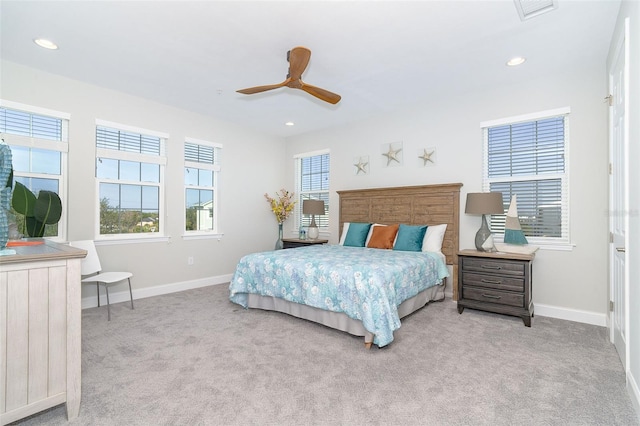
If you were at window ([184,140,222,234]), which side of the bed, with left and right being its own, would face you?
right

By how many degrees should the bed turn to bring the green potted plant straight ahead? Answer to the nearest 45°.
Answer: approximately 45° to its right

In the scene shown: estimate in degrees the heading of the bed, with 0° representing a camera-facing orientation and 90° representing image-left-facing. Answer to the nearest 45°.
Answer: approximately 45°

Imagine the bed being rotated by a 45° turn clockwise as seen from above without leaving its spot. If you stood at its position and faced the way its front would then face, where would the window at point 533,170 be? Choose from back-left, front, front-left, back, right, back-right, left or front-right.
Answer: back

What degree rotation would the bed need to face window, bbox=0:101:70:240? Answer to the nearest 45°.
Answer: approximately 45° to its right

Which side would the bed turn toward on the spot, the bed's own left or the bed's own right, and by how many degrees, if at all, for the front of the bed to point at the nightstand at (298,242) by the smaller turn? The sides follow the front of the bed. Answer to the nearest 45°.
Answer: approximately 90° to the bed's own right

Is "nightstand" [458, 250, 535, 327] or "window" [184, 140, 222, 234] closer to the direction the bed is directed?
the window

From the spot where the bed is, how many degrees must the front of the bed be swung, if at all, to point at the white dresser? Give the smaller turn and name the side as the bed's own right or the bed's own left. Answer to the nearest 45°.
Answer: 0° — it already faces it

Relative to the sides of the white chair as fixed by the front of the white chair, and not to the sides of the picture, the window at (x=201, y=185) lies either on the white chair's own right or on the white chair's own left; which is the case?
on the white chair's own left
